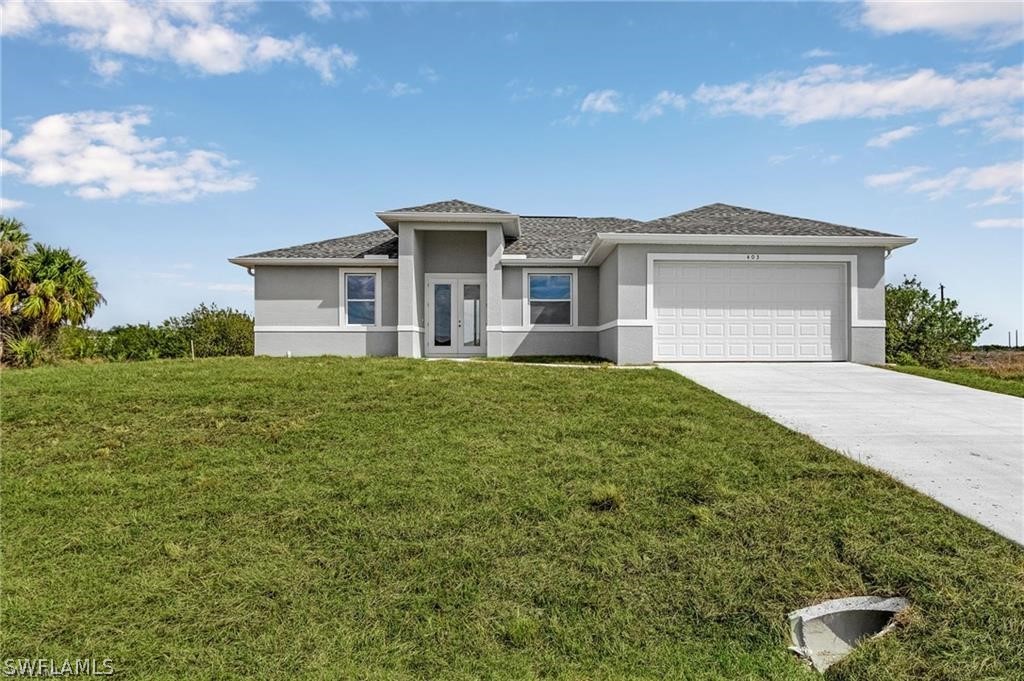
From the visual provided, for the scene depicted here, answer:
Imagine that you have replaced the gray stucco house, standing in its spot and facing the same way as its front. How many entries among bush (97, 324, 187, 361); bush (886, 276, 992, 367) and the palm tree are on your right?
2

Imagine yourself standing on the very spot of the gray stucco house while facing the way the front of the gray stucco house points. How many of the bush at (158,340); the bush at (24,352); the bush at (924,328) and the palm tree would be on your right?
3

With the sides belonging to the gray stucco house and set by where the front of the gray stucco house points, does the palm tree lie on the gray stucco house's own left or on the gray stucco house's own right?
on the gray stucco house's own right

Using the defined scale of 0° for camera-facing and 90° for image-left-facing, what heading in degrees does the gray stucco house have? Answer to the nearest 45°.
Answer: approximately 0°

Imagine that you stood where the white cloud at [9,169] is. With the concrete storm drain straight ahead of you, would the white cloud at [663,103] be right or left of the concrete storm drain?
left

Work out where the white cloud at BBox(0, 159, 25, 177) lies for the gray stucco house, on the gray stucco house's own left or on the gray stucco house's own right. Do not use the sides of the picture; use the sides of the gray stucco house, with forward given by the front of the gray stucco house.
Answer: on the gray stucco house's own right

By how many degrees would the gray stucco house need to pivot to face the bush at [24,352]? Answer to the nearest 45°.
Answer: approximately 90° to its right

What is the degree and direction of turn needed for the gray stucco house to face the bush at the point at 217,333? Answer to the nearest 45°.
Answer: approximately 90° to its right

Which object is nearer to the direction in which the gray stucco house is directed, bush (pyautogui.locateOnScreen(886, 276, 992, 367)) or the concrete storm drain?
the concrete storm drain

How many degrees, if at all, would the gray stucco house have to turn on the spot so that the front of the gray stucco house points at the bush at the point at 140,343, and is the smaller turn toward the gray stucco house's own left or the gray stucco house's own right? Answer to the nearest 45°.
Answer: approximately 90° to the gray stucco house's own right

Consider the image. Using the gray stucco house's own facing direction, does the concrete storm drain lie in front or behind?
in front

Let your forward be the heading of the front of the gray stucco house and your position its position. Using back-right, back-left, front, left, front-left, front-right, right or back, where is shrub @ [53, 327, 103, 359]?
right
